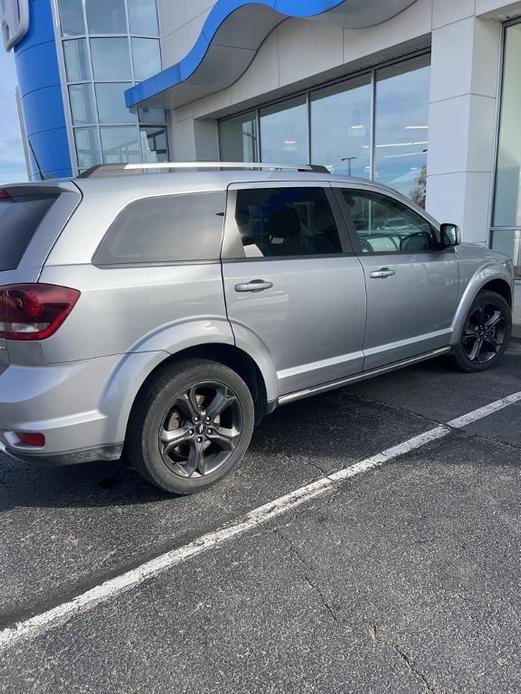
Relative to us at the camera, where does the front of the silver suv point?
facing away from the viewer and to the right of the viewer

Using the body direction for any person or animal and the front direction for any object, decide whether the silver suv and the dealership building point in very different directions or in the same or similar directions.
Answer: very different directions
